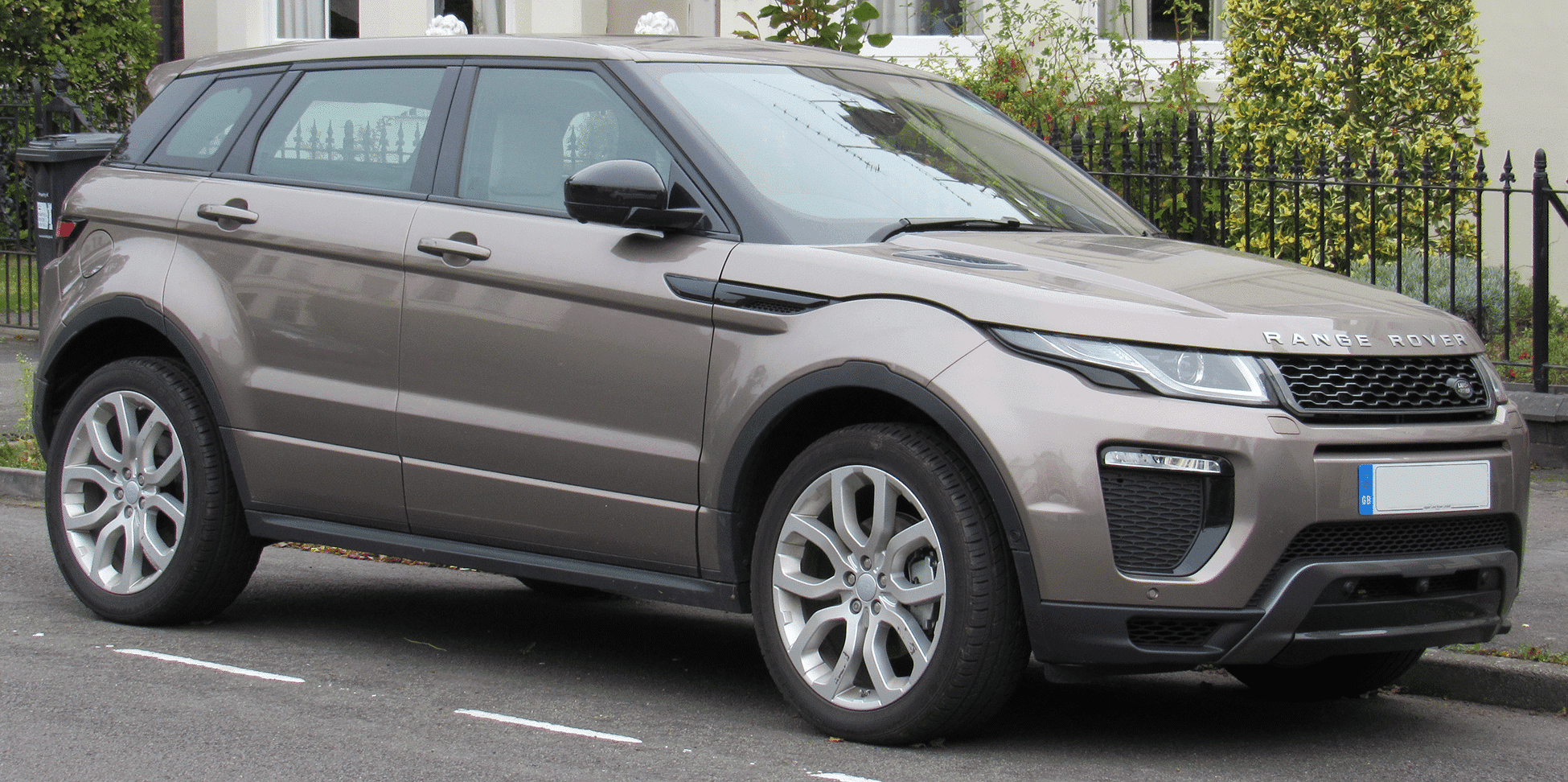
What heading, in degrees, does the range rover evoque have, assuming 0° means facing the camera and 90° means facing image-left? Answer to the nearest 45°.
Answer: approximately 315°

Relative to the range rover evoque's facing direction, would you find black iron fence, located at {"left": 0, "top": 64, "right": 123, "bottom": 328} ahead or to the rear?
to the rear

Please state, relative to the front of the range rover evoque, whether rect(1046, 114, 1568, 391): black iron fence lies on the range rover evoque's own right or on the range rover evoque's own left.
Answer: on the range rover evoque's own left

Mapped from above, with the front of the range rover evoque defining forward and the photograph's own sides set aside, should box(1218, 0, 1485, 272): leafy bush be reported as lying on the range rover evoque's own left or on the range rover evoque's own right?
on the range rover evoque's own left

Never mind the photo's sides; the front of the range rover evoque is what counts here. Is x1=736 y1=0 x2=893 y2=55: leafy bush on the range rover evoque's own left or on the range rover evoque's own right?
on the range rover evoque's own left
